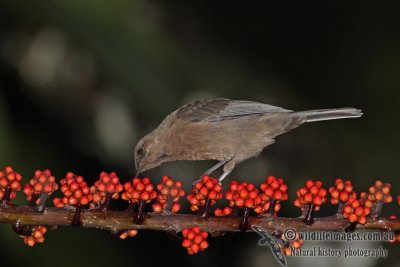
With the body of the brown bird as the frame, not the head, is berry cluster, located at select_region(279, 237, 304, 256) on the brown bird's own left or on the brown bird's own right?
on the brown bird's own left

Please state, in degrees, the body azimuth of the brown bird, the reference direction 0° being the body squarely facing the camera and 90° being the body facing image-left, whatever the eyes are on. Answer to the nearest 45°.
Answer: approximately 90°

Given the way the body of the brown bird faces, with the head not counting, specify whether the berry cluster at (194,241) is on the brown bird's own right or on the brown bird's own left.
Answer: on the brown bird's own left
